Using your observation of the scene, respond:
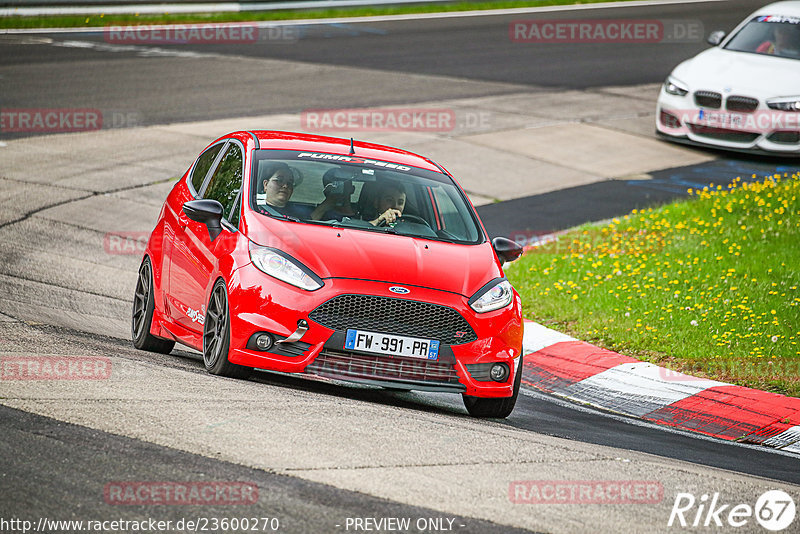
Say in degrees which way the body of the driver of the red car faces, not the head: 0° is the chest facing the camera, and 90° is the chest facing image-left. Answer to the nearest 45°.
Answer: approximately 315°

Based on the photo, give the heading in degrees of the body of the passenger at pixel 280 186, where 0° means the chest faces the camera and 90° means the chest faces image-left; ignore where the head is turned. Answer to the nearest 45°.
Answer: approximately 315°

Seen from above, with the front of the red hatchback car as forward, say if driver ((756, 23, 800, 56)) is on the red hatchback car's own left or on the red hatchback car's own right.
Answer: on the red hatchback car's own left

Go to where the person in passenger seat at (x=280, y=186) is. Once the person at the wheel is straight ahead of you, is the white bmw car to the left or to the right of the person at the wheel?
left

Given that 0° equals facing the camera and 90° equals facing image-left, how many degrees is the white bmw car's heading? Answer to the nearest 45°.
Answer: approximately 45°
